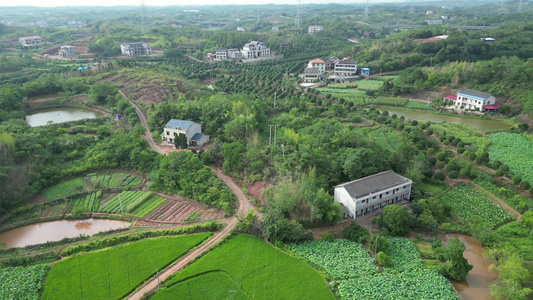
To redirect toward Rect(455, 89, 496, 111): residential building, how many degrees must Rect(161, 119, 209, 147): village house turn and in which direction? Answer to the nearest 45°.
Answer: approximately 135° to its left

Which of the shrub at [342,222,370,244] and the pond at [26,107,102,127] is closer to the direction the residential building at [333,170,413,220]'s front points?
the shrub

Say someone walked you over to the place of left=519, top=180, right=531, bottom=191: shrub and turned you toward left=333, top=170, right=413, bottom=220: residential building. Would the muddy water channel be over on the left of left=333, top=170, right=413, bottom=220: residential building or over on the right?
left

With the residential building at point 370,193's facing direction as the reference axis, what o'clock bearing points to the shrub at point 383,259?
The shrub is roughly at 1 o'clock from the residential building.

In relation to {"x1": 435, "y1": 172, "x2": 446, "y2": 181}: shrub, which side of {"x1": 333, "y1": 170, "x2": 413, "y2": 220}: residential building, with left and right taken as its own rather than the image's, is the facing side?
left

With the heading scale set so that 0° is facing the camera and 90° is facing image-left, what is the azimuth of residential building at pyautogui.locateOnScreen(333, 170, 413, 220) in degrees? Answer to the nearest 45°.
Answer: approximately 315°

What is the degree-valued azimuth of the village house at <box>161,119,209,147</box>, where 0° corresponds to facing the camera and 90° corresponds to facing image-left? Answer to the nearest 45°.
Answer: approximately 45°

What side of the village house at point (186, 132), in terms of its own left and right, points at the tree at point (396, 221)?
left

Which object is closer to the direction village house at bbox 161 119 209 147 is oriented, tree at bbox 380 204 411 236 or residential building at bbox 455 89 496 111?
the tree
